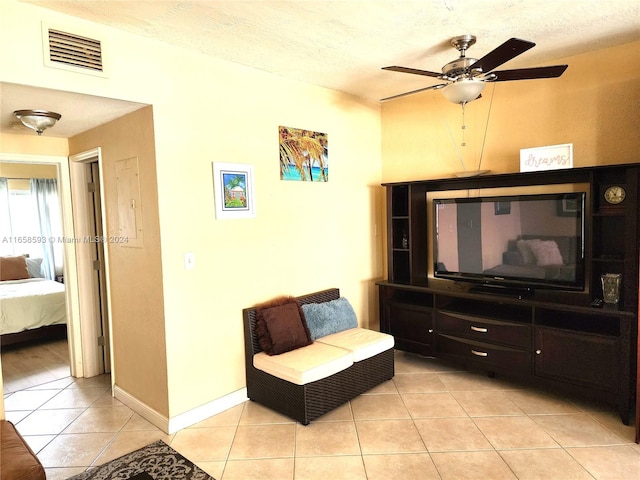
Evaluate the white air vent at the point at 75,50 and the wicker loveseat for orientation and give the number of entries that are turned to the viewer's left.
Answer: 0

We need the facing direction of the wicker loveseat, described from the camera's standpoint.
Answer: facing the viewer and to the right of the viewer

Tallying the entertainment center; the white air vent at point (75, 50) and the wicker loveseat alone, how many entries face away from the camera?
0

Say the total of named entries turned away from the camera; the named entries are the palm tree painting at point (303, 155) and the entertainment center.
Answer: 0

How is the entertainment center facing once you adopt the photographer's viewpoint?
facing the viewer and to the left of the viewer

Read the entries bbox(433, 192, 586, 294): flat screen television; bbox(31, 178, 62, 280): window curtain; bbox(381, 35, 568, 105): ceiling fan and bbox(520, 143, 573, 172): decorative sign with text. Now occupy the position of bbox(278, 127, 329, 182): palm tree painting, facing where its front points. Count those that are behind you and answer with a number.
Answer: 1

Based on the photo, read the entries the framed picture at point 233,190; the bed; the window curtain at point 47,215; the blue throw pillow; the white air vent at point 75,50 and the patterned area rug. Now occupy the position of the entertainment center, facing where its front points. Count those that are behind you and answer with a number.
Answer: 0

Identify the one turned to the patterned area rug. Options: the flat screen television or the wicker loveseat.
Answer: the flat screen television

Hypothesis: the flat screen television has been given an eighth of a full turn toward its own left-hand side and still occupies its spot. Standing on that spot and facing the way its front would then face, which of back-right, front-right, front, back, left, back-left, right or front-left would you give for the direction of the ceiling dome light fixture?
front-right

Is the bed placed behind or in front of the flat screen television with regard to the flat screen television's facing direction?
in front

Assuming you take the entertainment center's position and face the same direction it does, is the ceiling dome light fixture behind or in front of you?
in front

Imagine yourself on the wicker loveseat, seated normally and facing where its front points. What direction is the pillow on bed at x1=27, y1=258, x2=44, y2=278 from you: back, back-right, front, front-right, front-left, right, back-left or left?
back

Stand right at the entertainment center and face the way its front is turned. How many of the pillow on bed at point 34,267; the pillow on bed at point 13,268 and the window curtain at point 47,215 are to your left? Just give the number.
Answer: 0

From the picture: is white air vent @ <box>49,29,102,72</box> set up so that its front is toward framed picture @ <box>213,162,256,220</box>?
no

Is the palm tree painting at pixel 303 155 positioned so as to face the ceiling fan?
yes

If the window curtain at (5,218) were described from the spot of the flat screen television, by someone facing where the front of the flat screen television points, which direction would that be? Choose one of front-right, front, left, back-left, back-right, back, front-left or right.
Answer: front-right

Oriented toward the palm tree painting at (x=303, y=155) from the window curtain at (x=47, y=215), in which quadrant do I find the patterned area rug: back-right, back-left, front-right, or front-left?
front-right

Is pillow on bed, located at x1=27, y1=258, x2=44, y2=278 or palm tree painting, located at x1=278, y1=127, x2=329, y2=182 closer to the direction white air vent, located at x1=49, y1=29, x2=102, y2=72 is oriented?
the palm tree painting
